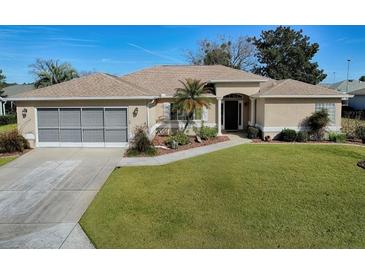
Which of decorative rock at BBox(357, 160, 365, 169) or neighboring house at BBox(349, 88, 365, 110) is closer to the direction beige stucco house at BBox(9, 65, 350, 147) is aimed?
the decorative rock

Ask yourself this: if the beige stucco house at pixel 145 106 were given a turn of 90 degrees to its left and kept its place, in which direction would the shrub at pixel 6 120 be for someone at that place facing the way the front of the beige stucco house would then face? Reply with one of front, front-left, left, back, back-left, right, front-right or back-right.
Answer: back-left

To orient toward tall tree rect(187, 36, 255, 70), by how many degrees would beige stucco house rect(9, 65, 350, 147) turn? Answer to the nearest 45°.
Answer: approximately 180°

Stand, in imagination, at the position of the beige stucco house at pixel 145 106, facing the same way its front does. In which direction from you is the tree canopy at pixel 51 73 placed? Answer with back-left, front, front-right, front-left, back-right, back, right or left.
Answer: back-right

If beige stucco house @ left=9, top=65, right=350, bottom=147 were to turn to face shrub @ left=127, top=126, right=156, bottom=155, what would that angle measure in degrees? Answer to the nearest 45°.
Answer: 0° — it already faces it

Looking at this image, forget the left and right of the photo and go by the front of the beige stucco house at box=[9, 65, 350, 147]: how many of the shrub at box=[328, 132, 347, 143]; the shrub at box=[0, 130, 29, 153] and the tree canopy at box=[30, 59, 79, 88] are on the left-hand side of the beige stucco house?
1

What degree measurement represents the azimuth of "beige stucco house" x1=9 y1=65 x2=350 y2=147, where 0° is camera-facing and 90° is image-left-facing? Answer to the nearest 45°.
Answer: approximately 0°

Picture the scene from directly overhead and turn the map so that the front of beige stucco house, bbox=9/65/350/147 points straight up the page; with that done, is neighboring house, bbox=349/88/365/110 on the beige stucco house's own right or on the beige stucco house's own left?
on the beige stucco house's own left

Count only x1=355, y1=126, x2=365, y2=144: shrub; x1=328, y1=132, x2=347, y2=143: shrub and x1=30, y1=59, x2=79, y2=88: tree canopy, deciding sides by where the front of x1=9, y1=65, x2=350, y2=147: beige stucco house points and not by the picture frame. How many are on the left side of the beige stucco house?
2

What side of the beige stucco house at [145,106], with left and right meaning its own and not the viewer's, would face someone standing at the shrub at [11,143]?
right

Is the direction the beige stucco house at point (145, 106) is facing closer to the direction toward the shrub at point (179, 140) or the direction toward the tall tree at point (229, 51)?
the shrub

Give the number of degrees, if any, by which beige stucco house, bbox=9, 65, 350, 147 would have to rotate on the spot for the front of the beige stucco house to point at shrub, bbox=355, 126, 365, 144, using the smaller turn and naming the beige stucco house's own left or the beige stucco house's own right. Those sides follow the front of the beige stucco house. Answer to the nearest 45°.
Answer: approximately 90° to the beige stucco house's own left

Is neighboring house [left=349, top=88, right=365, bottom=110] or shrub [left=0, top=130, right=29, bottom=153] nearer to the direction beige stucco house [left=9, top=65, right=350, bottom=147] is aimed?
the shrub

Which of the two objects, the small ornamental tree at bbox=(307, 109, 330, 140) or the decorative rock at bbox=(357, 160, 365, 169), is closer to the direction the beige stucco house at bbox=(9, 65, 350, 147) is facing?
the decorative rock
